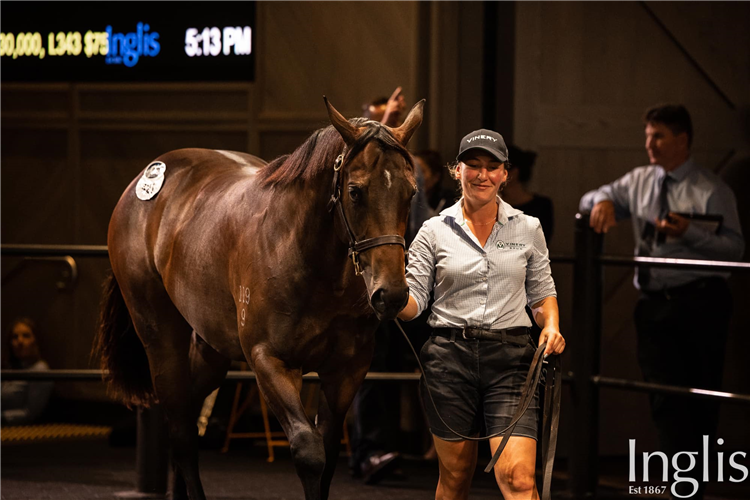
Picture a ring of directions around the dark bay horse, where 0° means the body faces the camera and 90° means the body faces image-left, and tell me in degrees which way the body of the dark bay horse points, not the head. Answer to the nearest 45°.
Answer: approximately 315°

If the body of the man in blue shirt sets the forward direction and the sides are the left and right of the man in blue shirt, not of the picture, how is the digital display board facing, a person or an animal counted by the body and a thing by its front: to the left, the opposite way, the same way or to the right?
to the left

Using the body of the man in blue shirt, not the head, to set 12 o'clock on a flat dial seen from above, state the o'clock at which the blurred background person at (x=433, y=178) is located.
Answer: The blurred background person is roughly at 2 o'clock from the man in blue shirt.

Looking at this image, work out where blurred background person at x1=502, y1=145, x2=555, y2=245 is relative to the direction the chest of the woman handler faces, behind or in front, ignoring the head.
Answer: behind

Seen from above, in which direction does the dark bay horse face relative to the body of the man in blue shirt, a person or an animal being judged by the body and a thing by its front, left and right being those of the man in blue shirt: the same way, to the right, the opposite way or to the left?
to the left

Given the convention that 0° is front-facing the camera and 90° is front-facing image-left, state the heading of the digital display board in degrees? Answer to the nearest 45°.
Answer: approximately 0°

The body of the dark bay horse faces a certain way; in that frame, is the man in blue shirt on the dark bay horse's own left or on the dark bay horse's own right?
on the dark bay horse's own left

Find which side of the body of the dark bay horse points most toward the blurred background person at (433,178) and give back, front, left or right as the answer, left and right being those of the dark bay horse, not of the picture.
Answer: left

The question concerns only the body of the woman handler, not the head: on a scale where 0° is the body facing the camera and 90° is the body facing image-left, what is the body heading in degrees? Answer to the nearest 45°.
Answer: approximately 0°

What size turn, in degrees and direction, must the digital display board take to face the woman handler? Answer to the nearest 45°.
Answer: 0° — it already faces them

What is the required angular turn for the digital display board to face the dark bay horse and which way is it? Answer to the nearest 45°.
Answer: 0° — it already faces it

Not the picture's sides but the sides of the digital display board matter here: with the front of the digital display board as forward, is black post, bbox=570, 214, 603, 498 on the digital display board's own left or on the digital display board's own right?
on the digital display board's own left

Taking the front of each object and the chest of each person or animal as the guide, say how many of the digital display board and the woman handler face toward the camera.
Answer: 2
